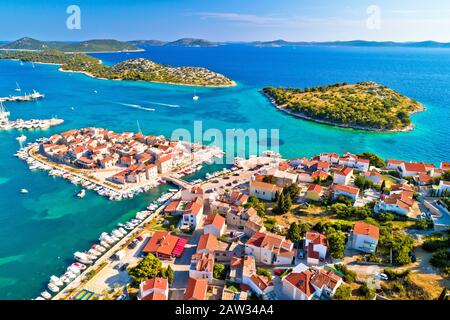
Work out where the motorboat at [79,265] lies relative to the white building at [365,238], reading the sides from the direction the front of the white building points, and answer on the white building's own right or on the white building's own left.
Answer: on the white building's own right

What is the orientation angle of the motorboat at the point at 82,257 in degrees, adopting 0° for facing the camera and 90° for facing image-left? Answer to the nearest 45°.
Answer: approximately 135°

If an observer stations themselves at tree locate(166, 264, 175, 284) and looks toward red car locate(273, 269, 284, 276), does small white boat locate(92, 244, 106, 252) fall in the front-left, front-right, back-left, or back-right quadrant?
back-left

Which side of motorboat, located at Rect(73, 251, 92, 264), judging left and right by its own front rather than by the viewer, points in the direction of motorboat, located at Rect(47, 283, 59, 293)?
left

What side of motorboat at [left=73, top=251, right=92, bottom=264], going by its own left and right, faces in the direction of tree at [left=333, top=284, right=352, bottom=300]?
back

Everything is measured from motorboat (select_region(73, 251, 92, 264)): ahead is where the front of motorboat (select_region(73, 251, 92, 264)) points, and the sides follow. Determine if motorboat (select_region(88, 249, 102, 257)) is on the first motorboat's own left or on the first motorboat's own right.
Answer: on the first motorboat's own right

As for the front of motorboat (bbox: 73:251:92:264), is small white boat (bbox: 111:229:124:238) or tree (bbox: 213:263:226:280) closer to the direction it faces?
the small white boat

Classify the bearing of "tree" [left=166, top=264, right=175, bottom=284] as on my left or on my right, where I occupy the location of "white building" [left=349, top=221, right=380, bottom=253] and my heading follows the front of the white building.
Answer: on my right

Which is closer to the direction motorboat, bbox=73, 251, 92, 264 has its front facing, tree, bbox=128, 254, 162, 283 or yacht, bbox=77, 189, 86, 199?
the yacht

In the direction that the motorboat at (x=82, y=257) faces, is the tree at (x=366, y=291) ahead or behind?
behind
